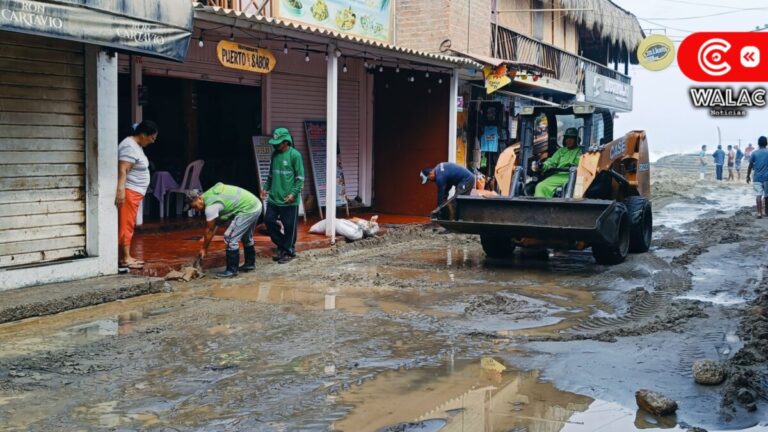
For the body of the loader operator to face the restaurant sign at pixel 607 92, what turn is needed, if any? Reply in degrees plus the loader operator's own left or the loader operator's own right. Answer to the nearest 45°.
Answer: approximately 135° to the loader operator's own right

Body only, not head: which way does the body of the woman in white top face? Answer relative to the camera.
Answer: to the viewer's right

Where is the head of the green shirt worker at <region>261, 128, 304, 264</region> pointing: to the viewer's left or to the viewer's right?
to the viewer's left

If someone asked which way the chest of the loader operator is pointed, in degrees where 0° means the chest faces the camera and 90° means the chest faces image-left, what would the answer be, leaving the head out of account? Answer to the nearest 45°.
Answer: approximately 45°

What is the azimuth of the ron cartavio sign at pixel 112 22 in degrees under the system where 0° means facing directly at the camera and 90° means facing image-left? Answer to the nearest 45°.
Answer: approximately 315°

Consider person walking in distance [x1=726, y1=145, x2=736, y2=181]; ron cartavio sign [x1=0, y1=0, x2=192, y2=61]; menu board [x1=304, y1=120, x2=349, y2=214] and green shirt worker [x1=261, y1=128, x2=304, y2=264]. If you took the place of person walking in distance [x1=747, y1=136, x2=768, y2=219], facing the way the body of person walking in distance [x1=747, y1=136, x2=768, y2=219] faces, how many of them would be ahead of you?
1

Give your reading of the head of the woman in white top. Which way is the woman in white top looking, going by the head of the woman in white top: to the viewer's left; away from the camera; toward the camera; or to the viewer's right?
to the viewer's right

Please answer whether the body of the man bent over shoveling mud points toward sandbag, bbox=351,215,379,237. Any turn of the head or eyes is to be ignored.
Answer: no

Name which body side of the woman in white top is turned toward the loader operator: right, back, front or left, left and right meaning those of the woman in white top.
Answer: front

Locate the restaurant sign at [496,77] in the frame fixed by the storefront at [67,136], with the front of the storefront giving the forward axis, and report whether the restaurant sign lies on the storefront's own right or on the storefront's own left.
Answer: on the storefront's own left

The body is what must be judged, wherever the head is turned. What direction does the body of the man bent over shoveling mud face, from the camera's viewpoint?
to the viewer's left

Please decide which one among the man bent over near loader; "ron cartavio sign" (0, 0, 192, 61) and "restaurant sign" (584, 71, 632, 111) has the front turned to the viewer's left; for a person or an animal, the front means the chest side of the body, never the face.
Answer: the man bent over near loader

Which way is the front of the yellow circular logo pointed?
toward the camera

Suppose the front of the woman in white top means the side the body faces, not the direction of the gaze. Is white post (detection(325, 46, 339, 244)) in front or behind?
in front

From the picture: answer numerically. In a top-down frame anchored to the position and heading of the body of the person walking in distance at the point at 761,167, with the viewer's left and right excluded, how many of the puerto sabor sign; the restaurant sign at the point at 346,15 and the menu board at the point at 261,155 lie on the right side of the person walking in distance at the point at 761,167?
0
